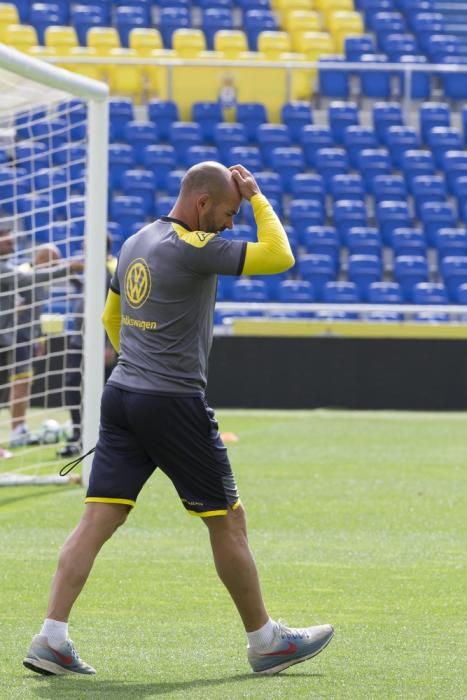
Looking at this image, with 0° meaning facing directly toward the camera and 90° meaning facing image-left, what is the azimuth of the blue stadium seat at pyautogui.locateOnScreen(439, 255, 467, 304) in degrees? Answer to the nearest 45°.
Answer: approximately 0°

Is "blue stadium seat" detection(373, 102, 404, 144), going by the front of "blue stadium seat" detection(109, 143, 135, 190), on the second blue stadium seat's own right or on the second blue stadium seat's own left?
on the second blue stadium seat's own left

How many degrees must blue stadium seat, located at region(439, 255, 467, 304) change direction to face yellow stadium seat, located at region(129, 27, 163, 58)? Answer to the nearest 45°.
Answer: approximately 135° to its right

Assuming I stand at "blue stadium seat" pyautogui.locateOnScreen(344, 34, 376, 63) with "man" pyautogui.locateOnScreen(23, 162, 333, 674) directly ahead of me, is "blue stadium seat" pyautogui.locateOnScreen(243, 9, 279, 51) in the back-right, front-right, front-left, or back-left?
back-right

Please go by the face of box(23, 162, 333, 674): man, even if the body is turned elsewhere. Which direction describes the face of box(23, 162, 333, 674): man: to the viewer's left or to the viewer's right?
to the viewer's right

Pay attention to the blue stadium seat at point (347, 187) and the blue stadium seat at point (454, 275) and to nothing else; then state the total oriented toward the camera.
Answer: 2

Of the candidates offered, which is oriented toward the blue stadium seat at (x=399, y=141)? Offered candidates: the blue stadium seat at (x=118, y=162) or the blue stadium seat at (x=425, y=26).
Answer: the blue stadium seat at (x=425, y=26)

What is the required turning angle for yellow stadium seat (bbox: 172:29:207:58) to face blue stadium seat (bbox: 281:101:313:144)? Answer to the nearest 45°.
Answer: approximately 45° to its left

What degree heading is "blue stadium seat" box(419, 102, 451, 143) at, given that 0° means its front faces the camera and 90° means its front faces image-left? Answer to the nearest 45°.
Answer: approximately 0°
